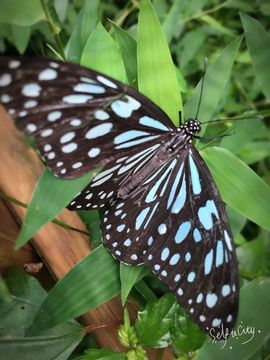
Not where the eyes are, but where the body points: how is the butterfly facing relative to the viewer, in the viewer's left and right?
facing away from the viewer and to the right of the viewer
